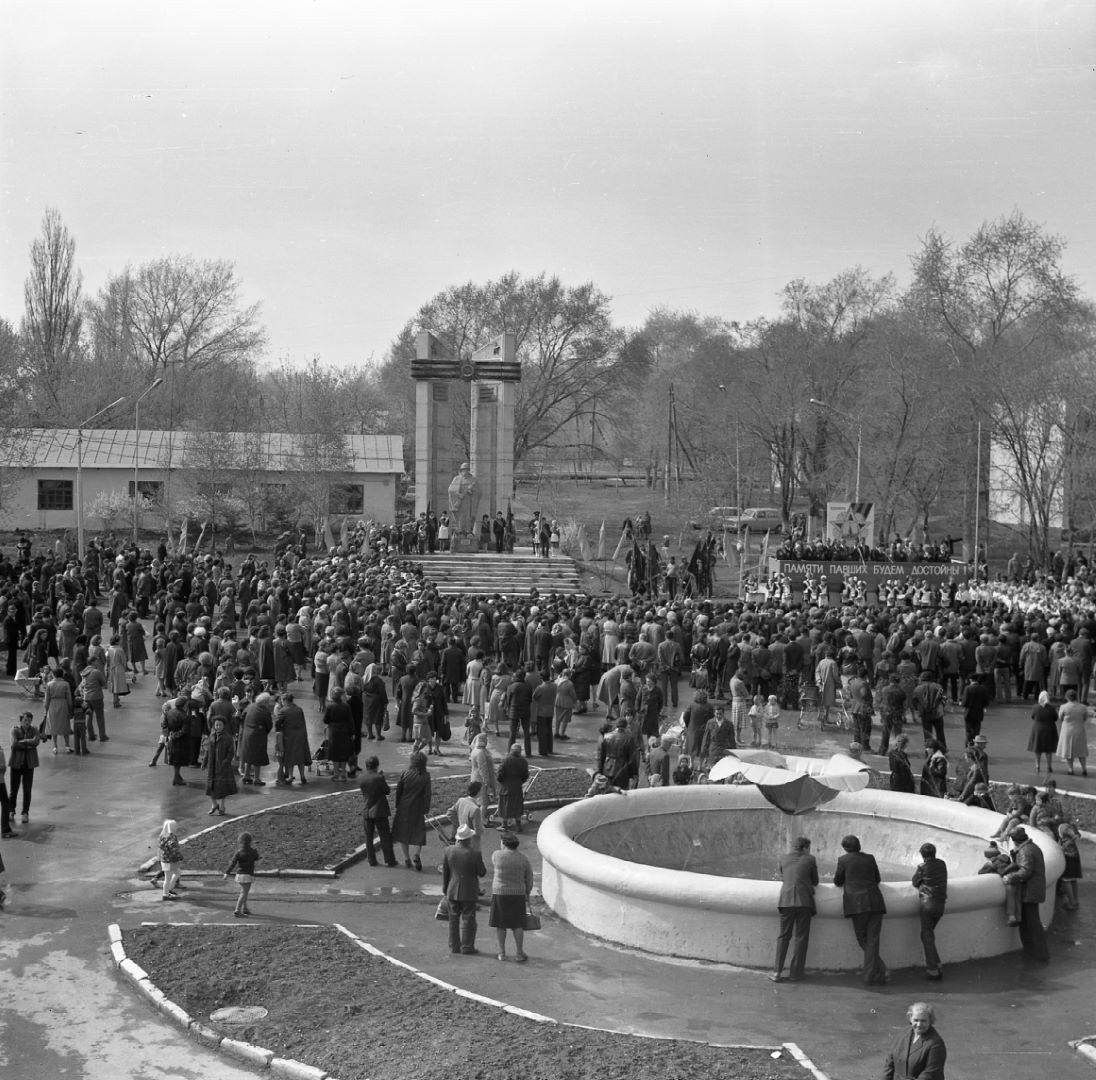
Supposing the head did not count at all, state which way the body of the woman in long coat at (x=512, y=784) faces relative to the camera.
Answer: away from the camera

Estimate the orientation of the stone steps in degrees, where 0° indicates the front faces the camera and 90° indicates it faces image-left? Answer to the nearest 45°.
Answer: approximately 0°

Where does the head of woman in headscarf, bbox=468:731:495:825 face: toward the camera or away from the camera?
away from the camera

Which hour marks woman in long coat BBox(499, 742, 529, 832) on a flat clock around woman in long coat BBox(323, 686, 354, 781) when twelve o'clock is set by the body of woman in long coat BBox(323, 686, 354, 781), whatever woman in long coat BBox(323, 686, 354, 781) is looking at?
woman in long coat BBox(499, 742, 529, 832) is roughly at 5 o'clock from woman in long coat BBox(323, 686, 354, 781).

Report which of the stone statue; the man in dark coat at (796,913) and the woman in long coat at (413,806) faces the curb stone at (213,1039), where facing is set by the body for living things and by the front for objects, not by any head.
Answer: the stone statue

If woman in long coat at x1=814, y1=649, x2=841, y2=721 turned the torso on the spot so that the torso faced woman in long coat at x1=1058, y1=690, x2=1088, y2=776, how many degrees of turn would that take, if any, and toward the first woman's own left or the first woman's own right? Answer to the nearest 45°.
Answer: approximately 135° to the first woman's own right

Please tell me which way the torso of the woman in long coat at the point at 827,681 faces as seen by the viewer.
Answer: away from the camera

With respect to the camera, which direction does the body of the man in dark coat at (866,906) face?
away from the camera

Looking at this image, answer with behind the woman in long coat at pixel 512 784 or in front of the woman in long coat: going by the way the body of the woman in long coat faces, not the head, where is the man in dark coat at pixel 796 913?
behind

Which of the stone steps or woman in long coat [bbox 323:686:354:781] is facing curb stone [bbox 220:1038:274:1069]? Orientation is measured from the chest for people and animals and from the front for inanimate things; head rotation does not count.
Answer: the stone steps

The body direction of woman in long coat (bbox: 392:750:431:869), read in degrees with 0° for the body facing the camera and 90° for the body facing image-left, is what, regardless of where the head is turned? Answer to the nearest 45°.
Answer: approximately 225°
